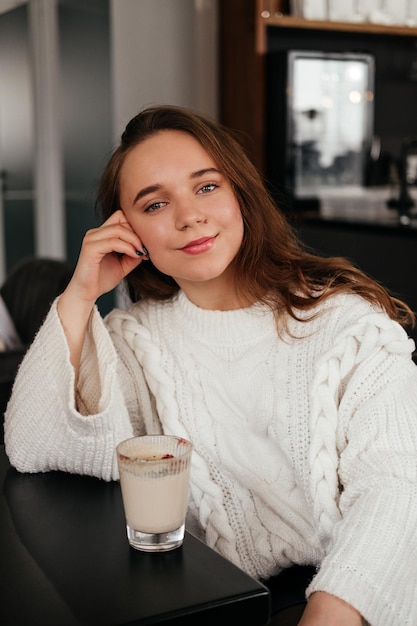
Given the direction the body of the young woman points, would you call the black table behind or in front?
in front

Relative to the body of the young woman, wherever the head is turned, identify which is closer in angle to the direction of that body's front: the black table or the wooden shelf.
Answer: the black table

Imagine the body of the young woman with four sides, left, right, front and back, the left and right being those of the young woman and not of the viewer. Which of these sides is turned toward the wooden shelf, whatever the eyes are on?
back

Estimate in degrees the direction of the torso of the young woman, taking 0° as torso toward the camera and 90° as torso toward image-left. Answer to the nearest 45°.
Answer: approximately 0°
